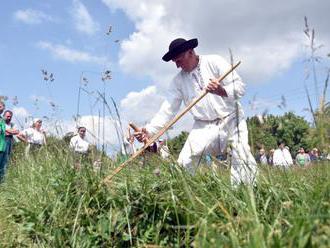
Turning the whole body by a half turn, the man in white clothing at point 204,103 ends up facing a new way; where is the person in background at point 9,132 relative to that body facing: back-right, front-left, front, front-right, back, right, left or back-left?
left

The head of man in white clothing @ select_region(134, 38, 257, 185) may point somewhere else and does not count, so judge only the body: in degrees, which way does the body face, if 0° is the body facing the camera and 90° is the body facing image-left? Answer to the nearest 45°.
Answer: approximately 45°

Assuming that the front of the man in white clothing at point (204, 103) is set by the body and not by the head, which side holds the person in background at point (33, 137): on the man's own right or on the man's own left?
on the man's own right
